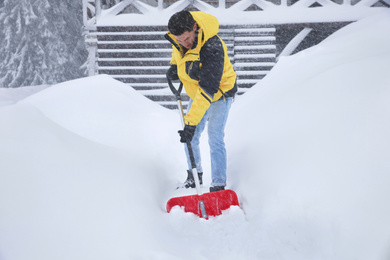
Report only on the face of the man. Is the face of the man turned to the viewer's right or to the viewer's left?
to the viewer's left

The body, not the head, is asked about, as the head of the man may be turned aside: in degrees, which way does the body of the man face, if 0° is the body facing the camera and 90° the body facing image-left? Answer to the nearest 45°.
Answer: approximately 45°

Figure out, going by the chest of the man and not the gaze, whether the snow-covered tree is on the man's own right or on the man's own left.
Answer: on the man's own right
